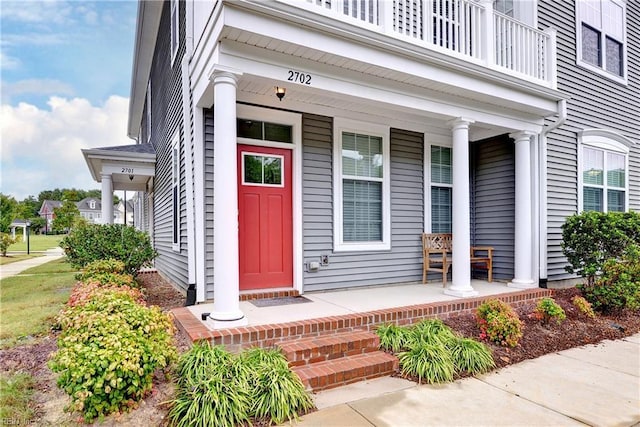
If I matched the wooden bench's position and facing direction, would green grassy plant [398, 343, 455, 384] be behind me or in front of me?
in front

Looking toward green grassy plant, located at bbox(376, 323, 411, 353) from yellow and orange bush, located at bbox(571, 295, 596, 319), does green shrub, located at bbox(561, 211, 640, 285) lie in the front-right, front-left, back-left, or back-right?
back-right

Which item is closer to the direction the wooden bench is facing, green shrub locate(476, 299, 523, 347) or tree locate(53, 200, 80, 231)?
the green shrub

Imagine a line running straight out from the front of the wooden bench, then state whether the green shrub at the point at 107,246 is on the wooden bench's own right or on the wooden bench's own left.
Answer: on the wooden bench's own right

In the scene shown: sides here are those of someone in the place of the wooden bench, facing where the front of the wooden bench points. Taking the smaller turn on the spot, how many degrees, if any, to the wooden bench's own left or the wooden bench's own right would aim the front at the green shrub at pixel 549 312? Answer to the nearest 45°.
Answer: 0° — it already faces it

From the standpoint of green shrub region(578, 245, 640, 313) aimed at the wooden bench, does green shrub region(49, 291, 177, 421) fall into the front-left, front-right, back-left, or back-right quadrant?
front-left

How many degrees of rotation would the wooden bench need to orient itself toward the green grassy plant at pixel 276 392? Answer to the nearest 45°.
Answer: approximately 45° to its right

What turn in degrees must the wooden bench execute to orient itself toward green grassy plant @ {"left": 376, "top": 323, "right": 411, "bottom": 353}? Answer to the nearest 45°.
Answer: approximately 45° to its right

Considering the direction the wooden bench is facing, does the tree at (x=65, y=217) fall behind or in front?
behind

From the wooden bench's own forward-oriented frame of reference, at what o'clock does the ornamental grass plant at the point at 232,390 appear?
The ornamental grass plant is roughly at 2 o'clock from the wooden bench.

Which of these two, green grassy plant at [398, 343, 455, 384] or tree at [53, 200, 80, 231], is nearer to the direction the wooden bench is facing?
the green grassy plant

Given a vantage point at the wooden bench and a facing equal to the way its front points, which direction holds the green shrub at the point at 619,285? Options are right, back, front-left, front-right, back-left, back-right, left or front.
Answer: front-left
